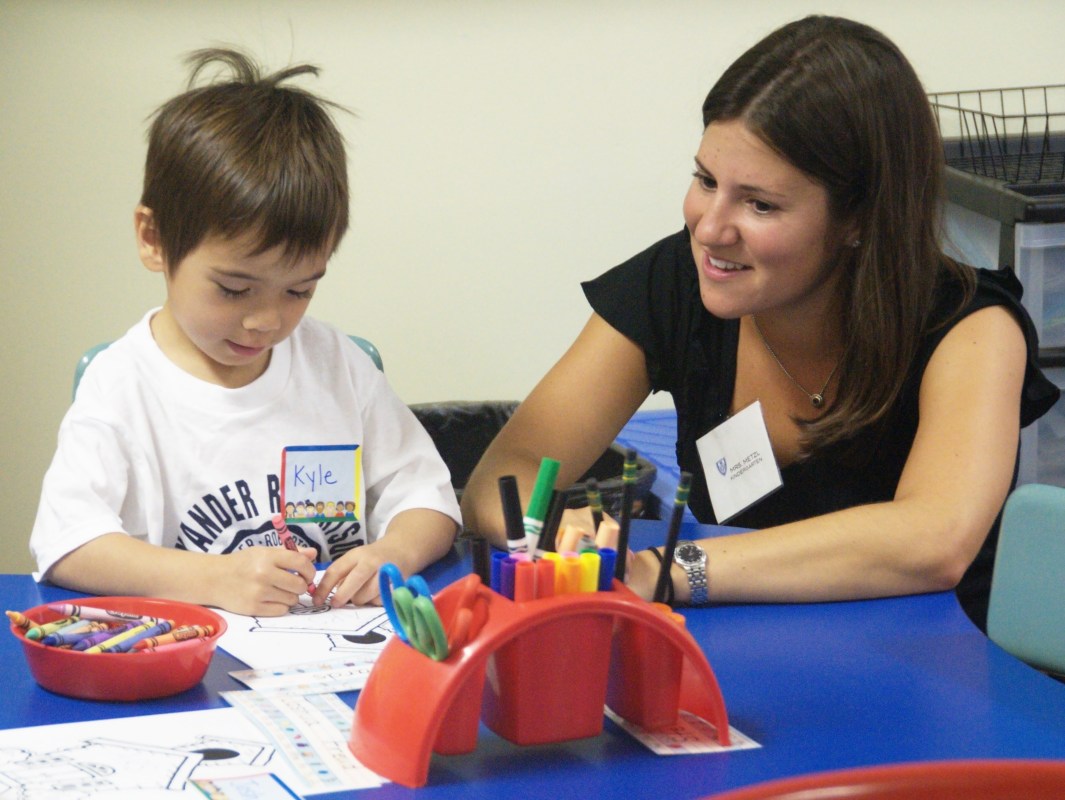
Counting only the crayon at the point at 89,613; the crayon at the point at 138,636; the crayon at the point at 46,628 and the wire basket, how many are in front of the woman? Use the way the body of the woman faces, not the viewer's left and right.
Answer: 3

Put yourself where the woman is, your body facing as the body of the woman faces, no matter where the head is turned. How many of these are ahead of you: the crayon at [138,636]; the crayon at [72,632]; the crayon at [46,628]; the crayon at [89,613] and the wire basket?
4

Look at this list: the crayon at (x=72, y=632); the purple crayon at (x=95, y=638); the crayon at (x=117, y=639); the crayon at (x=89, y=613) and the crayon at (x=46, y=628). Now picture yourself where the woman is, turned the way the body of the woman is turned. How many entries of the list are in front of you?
5

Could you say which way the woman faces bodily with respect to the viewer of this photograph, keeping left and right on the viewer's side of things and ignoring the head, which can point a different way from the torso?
facing the viewer and to the left of the viewer

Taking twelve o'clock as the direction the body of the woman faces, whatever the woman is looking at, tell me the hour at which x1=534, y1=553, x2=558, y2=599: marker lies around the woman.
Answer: The marker is roughly at 11 o'clock from the woman.

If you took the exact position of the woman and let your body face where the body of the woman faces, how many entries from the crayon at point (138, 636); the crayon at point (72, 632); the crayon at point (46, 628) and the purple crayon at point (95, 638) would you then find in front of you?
4

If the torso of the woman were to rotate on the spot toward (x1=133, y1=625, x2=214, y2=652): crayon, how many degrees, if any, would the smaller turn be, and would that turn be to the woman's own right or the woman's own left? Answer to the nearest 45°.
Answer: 0° — they already face it

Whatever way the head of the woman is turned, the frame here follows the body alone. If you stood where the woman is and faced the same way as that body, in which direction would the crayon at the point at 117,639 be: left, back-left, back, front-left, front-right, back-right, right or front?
front

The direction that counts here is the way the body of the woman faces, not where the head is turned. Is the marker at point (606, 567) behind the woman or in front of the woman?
in front

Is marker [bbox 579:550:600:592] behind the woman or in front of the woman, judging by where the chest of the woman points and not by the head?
in front

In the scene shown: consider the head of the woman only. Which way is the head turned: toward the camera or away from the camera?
toward the camera

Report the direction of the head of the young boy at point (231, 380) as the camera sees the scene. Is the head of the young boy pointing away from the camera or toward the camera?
toward the camera
